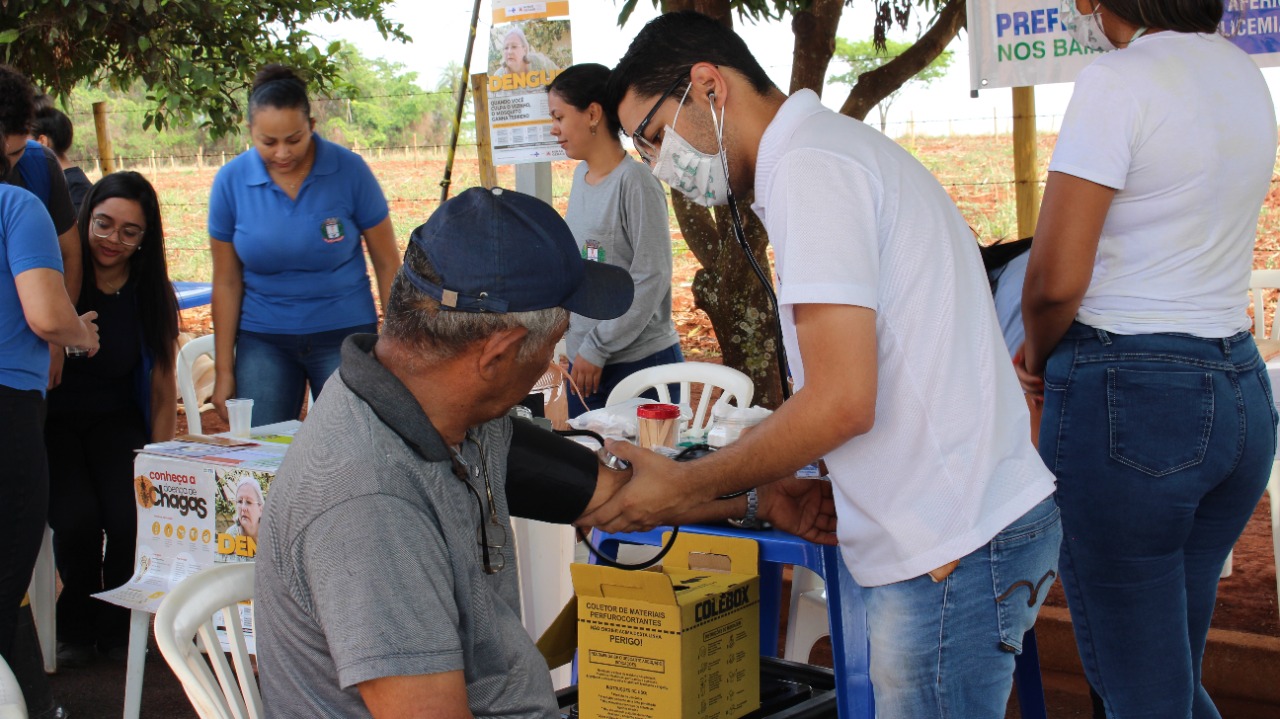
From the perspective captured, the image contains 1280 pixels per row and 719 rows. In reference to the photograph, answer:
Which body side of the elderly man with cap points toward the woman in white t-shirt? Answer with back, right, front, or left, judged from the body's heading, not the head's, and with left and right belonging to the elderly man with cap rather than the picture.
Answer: front

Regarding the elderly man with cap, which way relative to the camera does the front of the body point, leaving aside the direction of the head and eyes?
to the viewer's right

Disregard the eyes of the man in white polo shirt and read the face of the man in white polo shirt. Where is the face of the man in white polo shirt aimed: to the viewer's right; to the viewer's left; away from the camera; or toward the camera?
to the viewer's left

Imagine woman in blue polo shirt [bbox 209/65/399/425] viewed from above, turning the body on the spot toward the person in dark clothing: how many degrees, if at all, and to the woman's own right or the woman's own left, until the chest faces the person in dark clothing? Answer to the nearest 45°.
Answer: approximately 135° to the woman's own right

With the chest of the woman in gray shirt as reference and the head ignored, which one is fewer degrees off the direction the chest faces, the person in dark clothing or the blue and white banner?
the person in dark clothing

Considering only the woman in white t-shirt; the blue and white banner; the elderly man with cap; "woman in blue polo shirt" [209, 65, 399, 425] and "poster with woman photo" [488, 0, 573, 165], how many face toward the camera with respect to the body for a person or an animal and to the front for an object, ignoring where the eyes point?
3

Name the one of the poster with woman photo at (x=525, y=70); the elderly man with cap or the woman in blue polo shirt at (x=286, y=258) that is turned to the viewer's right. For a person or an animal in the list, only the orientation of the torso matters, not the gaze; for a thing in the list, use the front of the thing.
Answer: the elderly man with cap

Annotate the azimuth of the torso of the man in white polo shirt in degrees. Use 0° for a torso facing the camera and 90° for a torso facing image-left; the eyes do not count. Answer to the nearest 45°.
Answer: approximately 90°

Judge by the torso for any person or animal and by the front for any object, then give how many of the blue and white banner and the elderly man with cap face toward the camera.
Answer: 1

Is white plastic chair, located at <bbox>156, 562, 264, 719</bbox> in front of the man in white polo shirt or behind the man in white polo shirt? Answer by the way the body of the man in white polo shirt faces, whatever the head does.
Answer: in front
